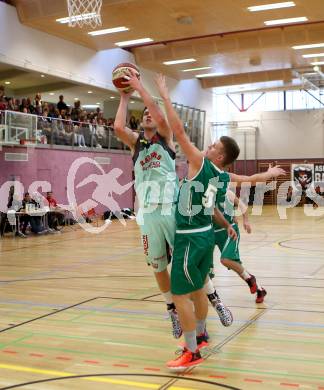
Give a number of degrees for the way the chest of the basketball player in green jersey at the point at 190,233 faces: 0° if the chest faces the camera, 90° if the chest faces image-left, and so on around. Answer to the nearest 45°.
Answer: approximately 135°

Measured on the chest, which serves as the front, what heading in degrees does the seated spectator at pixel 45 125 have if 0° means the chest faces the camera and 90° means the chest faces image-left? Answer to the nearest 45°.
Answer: approximately 315°

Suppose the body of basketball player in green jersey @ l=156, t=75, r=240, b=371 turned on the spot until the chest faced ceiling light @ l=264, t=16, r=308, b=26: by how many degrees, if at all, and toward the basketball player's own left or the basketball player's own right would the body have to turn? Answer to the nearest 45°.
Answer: approximately 45° to the basketball player's own right

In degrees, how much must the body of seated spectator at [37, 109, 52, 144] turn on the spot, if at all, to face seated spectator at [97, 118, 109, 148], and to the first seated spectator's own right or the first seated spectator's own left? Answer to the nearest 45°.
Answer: approximately 90° to the first seated spectator's own left
